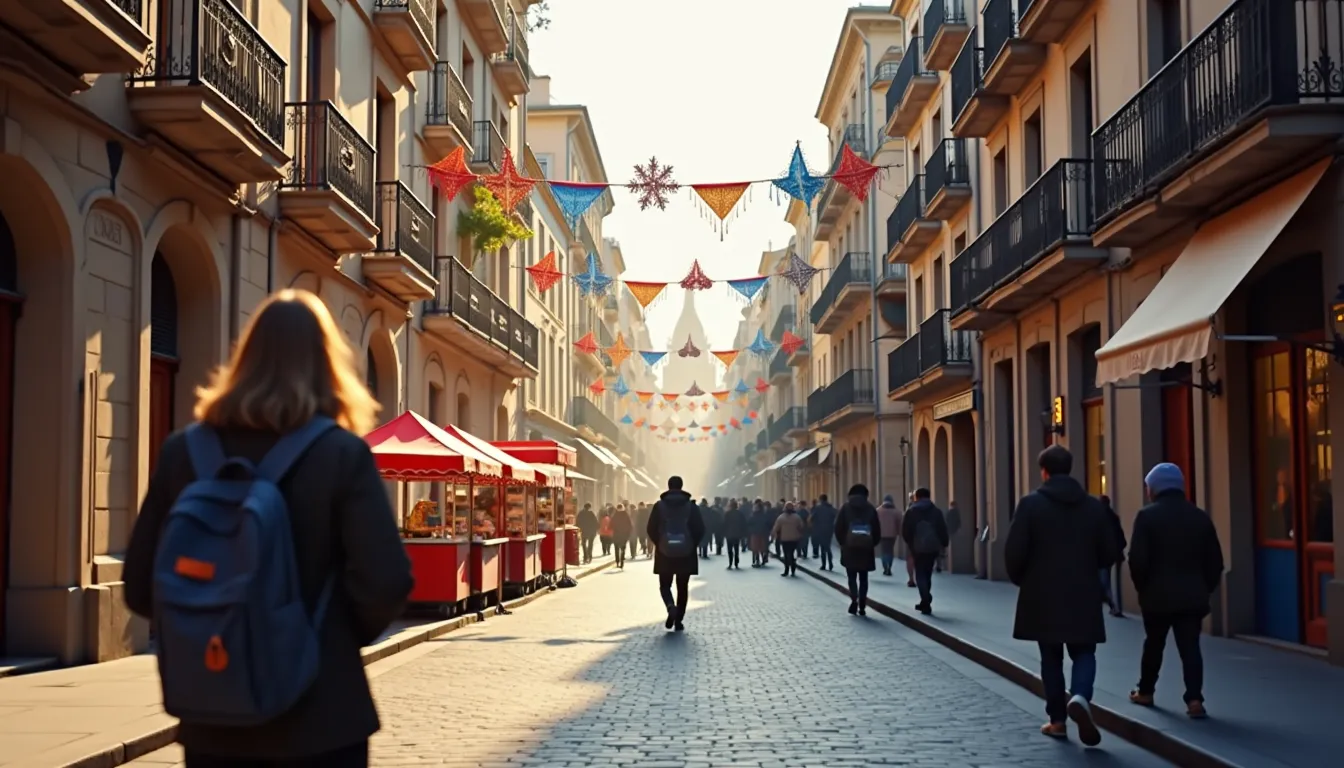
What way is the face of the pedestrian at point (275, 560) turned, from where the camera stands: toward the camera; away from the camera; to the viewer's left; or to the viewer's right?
away from the camera

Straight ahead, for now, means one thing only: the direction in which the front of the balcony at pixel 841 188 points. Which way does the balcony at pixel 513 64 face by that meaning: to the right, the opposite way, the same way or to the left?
the opposite way

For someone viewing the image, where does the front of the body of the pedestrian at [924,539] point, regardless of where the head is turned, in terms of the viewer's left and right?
facing away from the viewer

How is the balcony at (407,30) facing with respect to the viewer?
to the viewer's right

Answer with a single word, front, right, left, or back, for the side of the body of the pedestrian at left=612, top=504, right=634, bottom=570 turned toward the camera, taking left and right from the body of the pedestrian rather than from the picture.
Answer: back

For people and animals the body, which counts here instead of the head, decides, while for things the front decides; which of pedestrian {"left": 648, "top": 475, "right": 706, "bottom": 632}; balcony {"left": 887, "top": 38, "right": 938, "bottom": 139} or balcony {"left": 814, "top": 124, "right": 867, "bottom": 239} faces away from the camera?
the pedestrian

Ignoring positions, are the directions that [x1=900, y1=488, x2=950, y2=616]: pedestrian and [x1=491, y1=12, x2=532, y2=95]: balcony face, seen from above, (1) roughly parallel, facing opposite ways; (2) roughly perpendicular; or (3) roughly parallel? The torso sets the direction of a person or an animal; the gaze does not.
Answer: roughly perpendicular

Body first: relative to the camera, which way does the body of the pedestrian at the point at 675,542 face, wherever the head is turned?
away from the camera

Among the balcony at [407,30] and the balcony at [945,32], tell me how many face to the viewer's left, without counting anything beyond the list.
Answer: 1

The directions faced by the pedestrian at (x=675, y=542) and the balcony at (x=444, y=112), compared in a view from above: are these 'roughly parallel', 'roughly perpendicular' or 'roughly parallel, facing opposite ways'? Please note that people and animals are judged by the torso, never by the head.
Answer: roughly perpendicular

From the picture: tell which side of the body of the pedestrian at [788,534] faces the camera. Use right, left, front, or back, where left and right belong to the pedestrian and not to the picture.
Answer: back

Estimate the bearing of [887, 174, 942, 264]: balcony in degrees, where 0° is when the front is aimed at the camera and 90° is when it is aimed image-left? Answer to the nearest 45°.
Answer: approximately 90°
